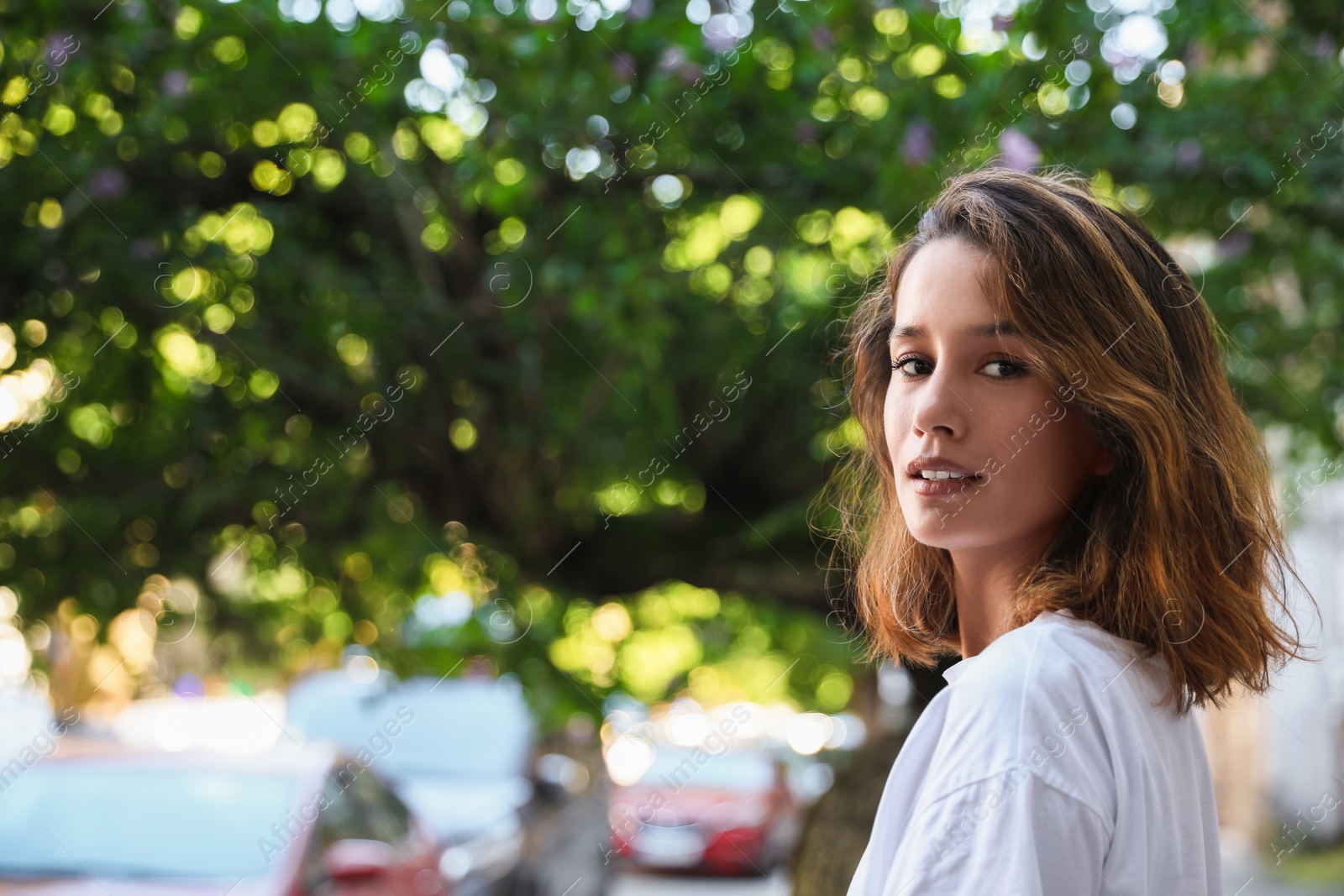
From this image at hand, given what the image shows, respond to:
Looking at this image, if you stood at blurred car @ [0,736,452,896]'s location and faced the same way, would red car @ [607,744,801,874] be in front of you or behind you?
behind

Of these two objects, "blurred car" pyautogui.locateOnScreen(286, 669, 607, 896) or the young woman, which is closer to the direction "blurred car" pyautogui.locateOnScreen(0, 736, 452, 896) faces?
the young woman

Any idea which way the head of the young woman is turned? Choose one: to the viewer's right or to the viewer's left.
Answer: to the viewer's left

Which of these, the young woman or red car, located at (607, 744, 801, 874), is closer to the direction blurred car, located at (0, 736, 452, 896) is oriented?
the young woman

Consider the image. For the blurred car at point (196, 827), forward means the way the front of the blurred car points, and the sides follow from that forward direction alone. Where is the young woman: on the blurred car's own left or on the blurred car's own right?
on the blurred car's own left
